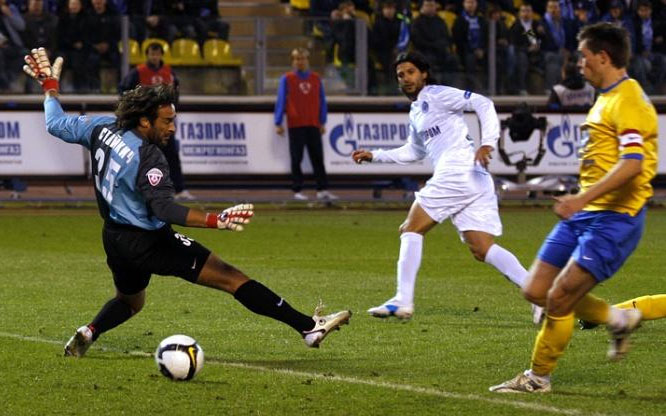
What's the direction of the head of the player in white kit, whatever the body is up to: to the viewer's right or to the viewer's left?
to the viewer's left

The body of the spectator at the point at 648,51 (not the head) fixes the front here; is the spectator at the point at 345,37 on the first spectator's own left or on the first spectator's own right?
on the first spectator's own right

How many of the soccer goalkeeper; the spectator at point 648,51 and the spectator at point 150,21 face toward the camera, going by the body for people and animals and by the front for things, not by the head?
2

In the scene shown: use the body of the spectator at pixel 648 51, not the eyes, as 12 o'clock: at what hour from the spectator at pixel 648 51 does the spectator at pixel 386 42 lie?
the spectator at pixel 386 42 is roughly at 2 o'clock from the spectator at pixel 648 51.

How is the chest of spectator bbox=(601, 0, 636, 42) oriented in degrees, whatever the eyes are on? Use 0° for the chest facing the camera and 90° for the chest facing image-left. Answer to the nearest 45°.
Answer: approximately 0°

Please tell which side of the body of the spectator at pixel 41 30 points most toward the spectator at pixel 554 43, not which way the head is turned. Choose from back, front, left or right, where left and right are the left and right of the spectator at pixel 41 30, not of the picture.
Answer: left

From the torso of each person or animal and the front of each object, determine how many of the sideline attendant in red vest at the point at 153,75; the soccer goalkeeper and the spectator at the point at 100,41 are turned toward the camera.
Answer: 2

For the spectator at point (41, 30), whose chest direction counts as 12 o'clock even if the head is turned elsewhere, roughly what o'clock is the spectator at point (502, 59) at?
the spectator at point (502, 59) is roughly at 9 o'clock from the spectator at point (41, 30).

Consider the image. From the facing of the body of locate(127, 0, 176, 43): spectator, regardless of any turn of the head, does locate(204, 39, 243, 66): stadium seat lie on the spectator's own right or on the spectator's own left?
on the spectator's own left

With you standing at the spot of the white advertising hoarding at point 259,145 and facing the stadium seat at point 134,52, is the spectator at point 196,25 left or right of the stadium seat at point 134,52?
right

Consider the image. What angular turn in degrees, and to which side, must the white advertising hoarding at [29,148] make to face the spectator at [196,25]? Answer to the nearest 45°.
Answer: approximately 135° to its left
